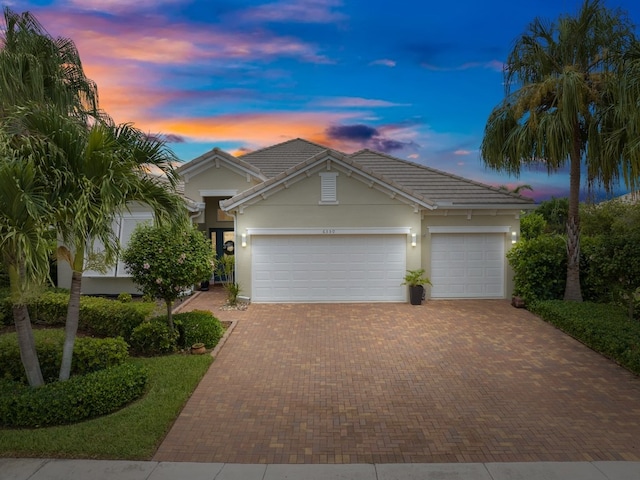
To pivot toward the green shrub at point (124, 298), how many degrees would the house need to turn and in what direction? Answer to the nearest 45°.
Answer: approximately 90° to its right

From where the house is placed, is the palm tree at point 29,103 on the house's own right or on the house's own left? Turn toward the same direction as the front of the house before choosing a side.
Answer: on the house's own right

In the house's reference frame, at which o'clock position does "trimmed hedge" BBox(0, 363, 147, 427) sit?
The trimmed hedge is roughly at 1 o'clock from the house.

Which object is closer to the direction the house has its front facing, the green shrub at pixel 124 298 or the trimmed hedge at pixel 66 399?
the trimmed hedge

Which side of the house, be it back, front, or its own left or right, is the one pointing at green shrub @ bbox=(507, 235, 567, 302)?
left

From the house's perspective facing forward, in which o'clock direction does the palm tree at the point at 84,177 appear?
The palm tree is roughly at 1 o'clock from the house.

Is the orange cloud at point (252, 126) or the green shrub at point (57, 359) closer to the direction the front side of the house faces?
the green shrub

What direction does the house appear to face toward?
toward the camera

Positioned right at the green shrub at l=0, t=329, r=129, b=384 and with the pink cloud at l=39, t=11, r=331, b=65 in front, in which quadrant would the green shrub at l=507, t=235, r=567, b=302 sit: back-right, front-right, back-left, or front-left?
front-right

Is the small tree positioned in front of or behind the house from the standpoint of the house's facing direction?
in front

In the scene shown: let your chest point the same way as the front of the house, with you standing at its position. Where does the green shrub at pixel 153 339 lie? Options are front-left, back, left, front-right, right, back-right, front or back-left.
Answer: front-right

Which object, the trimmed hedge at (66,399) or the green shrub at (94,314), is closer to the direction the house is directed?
the trimmed hedge

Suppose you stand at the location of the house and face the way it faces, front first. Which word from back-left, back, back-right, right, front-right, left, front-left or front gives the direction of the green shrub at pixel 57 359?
front-right

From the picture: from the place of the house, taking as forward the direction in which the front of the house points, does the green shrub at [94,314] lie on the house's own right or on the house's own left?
on the house's own right
